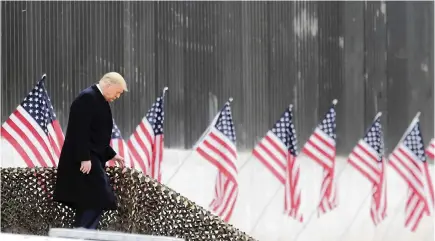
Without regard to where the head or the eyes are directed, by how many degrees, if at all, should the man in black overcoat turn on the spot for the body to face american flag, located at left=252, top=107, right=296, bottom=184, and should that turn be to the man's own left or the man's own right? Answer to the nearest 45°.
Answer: approximately 45° to the man's own left

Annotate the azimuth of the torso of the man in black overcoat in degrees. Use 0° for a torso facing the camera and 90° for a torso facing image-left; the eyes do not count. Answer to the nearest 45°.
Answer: approximately 270°

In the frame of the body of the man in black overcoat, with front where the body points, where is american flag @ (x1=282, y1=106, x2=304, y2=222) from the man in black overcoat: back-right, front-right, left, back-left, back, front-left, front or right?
front-left

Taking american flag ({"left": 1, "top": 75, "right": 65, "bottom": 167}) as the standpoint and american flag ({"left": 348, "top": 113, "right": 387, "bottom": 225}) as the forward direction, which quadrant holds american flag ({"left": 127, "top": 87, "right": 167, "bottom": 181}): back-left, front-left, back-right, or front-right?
front-left

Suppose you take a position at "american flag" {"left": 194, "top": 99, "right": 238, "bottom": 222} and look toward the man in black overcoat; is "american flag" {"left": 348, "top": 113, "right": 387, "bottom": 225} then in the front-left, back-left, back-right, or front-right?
back-left

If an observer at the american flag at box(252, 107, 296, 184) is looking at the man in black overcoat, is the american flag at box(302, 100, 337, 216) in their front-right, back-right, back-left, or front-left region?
back-left
